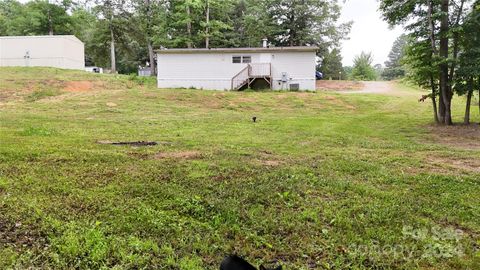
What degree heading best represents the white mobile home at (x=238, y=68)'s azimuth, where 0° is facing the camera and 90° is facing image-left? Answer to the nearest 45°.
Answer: approximately 0°

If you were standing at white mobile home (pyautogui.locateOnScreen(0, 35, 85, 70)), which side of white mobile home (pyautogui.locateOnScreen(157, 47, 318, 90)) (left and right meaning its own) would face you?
right
